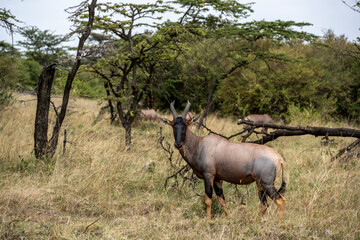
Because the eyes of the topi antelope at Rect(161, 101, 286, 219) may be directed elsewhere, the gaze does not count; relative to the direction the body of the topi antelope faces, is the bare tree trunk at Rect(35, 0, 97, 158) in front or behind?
in front

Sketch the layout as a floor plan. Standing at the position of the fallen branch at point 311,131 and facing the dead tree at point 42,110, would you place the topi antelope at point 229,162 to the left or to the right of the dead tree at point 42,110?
left

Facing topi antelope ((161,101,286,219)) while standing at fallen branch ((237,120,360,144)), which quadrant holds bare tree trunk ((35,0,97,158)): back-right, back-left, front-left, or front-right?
front-right

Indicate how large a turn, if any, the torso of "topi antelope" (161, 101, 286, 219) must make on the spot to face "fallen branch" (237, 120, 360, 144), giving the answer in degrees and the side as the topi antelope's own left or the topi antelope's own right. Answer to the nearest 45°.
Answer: approximately 135° to the topi antelope's own right

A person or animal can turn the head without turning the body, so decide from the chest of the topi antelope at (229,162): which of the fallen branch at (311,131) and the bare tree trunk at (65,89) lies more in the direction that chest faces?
the bare tree trunk

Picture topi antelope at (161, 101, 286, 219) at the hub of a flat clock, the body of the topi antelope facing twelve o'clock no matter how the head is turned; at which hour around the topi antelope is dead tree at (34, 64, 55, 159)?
The dead tree is roughly at 1 o'clock from the topi antelope.

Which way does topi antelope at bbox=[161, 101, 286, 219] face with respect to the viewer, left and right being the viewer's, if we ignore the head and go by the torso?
facing to the left of the viewer
